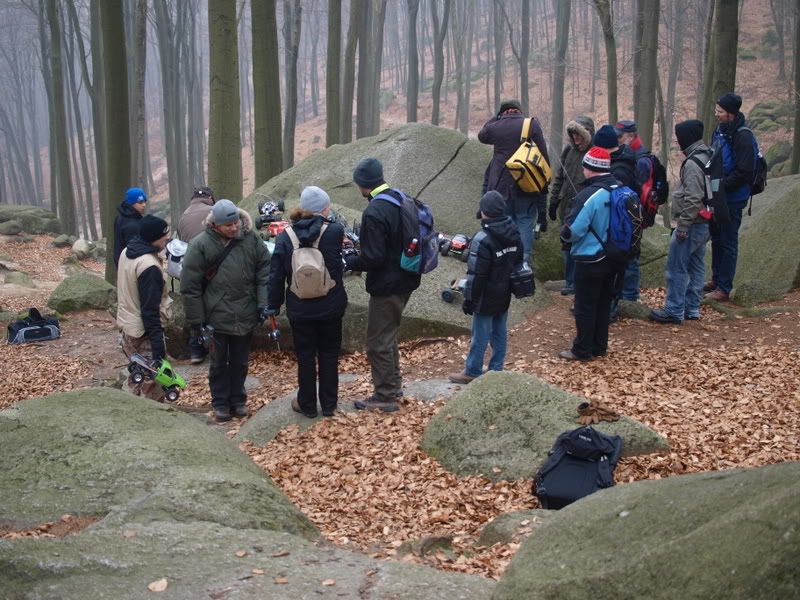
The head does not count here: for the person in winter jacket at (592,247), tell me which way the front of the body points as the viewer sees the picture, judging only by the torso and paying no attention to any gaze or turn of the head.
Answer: to the viewer's left

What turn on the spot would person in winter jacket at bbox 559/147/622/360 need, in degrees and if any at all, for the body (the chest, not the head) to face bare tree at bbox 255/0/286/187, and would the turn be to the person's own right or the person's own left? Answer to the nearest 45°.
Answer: approximately 45° to the person's own right

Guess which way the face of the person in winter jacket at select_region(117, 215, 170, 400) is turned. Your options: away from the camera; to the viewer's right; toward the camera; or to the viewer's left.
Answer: to the viewer's right

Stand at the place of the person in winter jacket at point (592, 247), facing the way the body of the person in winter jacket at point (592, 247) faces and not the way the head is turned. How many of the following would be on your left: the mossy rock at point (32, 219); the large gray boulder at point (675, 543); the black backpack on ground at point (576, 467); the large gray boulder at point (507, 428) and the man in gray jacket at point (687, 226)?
3

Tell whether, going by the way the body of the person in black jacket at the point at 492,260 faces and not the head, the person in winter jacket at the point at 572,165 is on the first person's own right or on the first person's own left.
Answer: on the first person's own right

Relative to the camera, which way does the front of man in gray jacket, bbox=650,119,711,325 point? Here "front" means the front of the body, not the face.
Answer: to the viewer's left

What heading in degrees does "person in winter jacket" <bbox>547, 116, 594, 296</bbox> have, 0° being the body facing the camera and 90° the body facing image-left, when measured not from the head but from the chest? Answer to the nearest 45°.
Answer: approximately 45°

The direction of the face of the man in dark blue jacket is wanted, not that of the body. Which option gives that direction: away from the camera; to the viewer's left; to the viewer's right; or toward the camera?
to the viewer's left

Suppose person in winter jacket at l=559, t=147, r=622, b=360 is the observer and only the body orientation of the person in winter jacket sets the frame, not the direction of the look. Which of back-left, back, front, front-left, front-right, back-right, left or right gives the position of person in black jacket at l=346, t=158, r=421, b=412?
front-left

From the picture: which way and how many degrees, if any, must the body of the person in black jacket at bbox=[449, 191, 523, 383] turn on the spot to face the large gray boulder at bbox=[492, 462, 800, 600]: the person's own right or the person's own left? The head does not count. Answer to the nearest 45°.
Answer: approximately 135° to the person's own left
